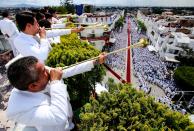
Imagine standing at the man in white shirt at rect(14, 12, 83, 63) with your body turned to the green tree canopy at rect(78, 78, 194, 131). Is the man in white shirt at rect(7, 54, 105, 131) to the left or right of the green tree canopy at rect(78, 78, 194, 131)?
right

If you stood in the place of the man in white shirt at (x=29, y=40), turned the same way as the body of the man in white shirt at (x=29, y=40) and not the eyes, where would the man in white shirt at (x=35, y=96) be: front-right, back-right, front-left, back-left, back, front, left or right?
right

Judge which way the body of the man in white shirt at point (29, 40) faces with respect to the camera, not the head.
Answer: to the viewer's right

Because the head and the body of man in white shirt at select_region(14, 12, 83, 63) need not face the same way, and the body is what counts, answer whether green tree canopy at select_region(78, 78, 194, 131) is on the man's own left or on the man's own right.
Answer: on the man's own right

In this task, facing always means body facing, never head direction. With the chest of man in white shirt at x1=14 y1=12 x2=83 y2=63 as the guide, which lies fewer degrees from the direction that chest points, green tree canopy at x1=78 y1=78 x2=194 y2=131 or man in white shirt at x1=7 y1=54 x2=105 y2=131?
the green tree canopy

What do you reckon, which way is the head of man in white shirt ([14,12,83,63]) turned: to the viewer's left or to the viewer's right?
to the viewer's right
